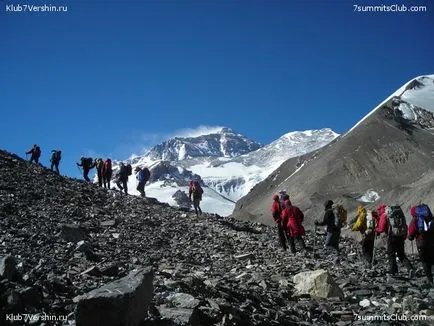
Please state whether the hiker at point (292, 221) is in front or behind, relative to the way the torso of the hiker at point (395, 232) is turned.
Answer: in front

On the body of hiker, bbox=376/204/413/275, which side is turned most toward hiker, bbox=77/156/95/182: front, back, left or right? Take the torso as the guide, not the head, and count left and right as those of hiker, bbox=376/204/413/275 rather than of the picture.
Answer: front

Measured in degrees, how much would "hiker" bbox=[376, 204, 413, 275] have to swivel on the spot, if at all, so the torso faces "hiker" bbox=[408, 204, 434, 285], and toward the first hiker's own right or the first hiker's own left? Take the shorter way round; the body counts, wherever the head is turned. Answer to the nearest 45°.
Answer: approximately 180°

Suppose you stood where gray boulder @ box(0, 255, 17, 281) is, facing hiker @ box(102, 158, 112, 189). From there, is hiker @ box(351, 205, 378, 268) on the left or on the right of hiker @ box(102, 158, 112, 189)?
right

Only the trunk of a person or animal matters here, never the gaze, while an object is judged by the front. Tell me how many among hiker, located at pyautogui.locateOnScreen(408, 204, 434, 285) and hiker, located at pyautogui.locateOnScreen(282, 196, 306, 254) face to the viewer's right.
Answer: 0

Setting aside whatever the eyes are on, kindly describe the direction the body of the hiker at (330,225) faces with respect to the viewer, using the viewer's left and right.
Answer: facing to the left of the viewer

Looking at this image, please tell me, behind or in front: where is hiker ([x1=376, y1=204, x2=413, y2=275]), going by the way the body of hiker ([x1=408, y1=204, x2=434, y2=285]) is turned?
in front

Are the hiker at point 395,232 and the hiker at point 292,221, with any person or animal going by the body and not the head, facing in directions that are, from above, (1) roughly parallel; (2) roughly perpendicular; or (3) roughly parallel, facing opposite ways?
roughly parallel

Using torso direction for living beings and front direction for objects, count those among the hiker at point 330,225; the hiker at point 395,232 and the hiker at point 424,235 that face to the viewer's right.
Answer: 0

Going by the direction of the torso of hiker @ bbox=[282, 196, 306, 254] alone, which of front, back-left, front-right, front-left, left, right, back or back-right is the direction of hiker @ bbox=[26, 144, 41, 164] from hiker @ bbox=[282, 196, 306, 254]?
front

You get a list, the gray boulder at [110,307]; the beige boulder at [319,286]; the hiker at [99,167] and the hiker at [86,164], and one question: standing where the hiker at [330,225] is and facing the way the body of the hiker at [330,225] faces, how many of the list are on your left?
2

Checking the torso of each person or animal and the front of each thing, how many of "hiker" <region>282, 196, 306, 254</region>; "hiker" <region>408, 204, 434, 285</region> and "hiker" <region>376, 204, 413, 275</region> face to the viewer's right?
0

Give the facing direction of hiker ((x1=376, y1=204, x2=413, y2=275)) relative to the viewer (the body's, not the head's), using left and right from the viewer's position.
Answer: facing away from the viewer and to the left of the viewer

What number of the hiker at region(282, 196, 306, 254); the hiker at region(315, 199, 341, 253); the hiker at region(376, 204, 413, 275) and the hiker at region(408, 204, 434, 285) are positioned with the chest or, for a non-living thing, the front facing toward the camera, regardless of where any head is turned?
0

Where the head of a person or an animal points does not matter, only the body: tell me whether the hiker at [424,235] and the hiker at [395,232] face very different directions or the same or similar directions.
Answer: same or similar directions

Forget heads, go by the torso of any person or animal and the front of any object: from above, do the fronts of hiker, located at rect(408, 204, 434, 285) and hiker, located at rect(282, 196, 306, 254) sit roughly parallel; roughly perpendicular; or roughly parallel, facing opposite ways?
roughly parallel

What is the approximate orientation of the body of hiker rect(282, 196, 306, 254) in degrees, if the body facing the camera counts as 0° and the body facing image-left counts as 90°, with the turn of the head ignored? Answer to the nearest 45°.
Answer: approximately 135°

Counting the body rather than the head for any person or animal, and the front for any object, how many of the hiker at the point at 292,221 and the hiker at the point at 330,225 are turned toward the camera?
0
